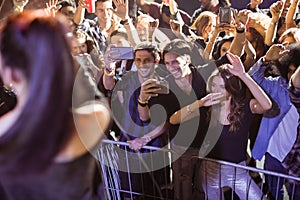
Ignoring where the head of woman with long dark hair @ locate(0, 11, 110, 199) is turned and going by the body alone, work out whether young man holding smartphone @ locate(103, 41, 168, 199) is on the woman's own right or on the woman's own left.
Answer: on the woman's own right

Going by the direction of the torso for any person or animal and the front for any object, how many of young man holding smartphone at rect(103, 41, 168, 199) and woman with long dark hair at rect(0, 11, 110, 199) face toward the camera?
1

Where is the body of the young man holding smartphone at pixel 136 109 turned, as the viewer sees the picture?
toward the camera

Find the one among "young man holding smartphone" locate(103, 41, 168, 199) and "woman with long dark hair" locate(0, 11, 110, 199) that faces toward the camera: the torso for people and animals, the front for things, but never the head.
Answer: the young man holding smartphone

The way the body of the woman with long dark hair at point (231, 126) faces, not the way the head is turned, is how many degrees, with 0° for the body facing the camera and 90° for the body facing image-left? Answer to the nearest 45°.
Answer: approximately 45°

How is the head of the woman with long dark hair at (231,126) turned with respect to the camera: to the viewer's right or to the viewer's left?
to the viewer's left

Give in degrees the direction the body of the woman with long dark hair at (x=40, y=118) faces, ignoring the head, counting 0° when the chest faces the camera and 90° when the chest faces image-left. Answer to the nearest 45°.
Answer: approximately 135°

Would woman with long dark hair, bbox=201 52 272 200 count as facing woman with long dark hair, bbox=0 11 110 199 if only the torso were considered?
yes
